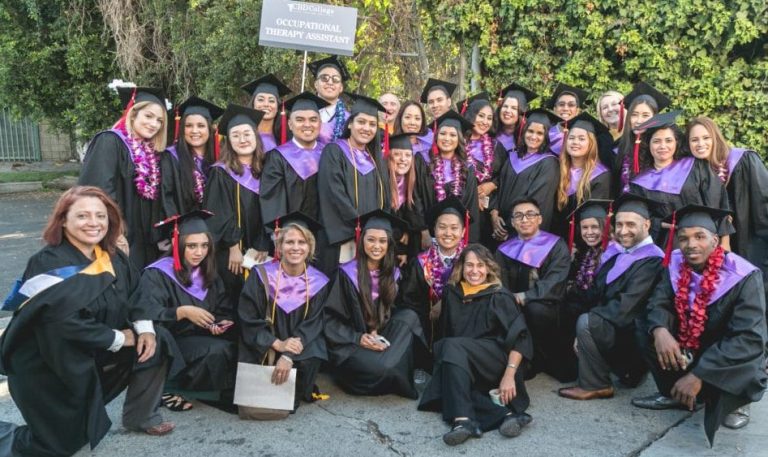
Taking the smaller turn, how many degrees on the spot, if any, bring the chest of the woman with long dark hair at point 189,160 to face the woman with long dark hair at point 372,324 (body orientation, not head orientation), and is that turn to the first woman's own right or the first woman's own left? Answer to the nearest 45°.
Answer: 0° — they already face them

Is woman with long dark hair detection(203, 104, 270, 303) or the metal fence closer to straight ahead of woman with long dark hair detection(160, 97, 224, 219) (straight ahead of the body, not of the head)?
the woman with long dark hair

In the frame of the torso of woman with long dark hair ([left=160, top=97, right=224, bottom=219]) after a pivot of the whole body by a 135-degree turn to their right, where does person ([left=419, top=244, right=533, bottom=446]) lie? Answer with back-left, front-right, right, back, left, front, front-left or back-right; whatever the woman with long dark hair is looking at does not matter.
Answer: back-left

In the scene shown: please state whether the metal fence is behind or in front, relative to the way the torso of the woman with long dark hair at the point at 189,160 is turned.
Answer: behind

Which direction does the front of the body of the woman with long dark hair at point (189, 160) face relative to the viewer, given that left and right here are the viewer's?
facing the viewer and to the right of the viewer
